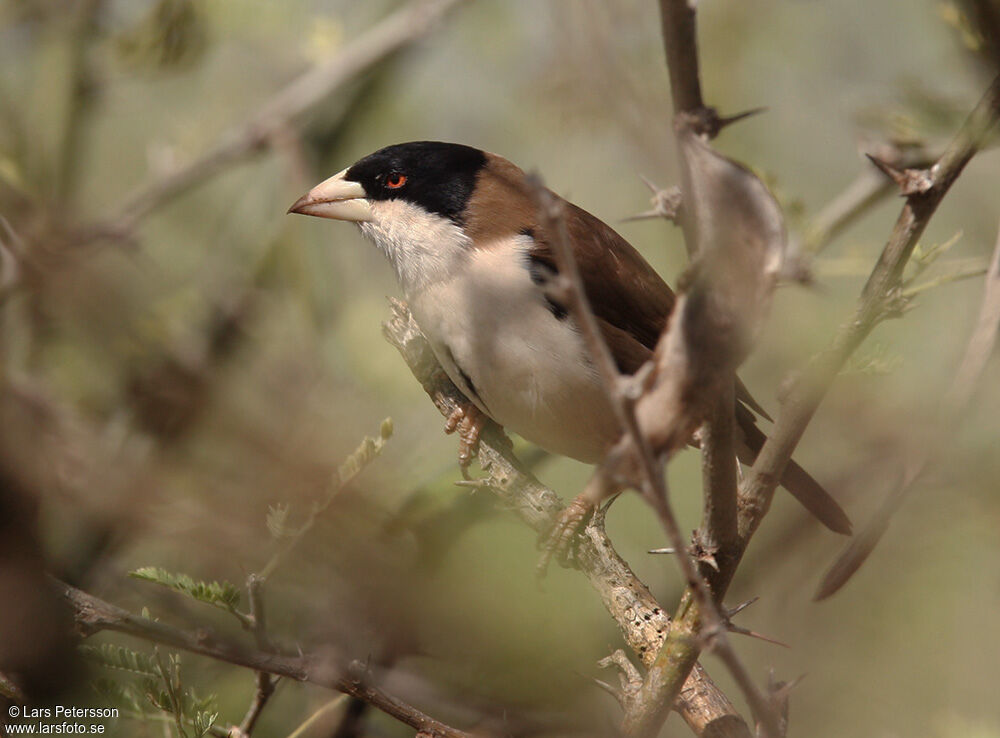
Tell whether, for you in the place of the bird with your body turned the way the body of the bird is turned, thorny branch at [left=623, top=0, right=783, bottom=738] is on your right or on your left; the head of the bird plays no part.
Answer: on your left

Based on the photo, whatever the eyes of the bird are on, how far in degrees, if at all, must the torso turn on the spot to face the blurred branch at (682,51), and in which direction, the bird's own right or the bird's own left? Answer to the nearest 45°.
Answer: approximately 90° to the bird's own left

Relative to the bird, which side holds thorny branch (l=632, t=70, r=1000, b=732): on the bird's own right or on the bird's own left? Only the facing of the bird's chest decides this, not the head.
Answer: on the bird's own left

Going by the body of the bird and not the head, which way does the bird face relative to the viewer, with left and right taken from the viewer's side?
facing to the left of the viewer

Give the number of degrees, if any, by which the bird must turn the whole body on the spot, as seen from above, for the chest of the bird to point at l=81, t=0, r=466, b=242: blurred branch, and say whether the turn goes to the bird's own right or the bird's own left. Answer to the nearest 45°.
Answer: approximately 45° to the bird's own right

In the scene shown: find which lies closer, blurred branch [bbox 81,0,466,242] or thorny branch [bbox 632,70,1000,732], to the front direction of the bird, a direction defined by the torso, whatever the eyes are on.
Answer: the blurred branch

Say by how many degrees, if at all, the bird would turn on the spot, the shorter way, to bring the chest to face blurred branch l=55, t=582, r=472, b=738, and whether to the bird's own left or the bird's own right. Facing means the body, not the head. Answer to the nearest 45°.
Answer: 0° — it already faces it

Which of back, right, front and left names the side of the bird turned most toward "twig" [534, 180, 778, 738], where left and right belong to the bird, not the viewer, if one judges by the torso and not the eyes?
left
